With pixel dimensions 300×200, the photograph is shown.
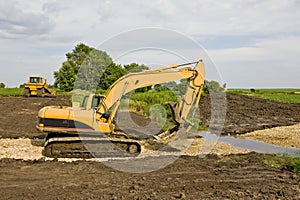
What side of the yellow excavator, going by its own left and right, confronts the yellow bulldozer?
left

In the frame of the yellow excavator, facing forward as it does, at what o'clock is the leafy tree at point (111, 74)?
The leafy tree is roughly at 9 o'clock from the yellow excavator.

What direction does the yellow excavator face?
to the viewer's right
